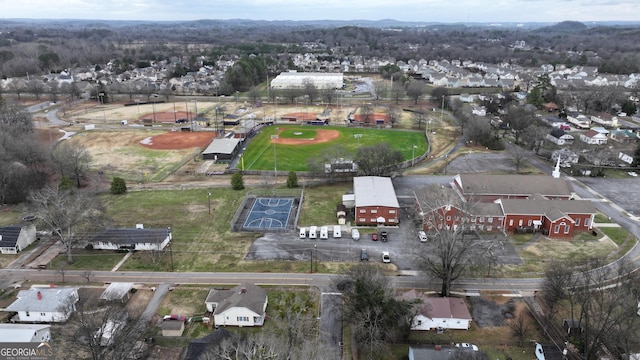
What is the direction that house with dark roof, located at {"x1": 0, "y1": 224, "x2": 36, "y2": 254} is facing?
toward the camera

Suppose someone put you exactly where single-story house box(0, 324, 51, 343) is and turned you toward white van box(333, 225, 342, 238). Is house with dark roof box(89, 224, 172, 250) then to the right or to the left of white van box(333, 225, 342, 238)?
left

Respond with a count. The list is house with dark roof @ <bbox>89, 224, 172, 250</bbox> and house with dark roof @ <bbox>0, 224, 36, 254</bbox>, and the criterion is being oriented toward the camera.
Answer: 2

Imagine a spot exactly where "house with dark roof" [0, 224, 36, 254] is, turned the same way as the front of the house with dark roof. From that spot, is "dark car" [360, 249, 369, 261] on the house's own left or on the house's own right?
on the house's own left

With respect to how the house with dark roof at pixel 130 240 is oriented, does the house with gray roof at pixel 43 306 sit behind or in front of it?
in front

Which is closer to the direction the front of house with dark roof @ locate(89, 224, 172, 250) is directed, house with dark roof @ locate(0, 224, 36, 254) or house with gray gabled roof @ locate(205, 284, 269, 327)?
the house with gray gabled roof

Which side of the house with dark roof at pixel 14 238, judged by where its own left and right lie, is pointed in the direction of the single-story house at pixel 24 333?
front

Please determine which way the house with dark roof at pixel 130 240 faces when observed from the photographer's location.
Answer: facing the viewer

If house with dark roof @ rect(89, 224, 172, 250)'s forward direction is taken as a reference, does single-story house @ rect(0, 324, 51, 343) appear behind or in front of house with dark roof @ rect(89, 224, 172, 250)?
in front

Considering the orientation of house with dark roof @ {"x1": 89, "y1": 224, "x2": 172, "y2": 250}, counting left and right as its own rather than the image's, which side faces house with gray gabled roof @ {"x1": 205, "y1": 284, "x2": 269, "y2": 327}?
front

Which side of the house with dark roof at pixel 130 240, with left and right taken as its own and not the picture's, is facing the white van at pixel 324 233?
left

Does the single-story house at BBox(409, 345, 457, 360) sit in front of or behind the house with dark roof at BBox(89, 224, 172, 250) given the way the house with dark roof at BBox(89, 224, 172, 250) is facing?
in front
